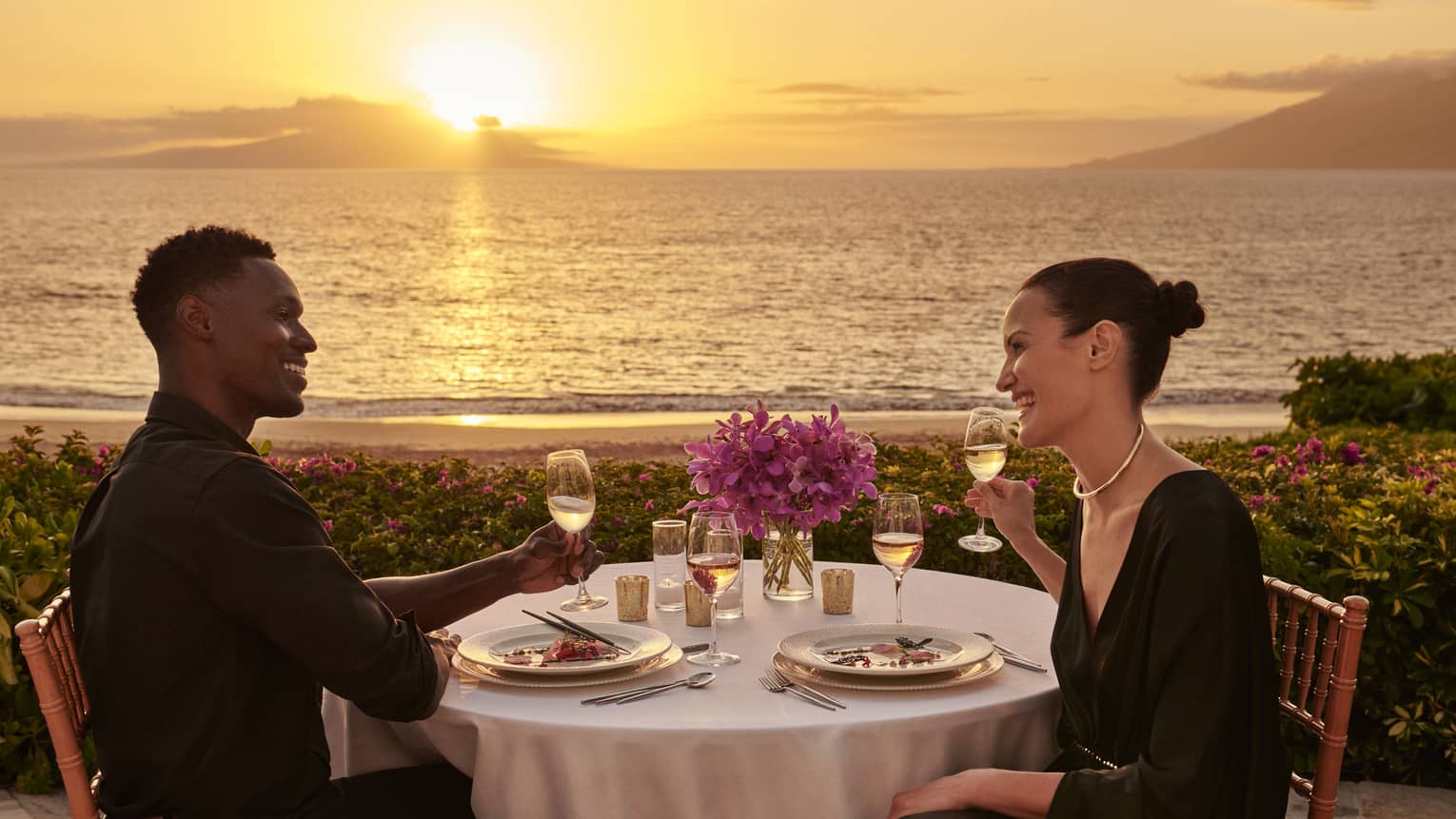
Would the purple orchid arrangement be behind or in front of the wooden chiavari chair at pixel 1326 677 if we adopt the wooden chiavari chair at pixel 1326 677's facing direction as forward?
in front

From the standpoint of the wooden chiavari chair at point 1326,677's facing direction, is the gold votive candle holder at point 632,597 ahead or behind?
ahead

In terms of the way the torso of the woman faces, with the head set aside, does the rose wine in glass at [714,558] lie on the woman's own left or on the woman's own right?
on the woman's own right

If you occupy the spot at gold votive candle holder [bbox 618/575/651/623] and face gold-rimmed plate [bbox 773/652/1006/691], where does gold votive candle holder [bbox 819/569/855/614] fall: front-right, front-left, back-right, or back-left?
front-left

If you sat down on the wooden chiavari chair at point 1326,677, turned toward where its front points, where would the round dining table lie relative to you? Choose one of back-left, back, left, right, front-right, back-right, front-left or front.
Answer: front

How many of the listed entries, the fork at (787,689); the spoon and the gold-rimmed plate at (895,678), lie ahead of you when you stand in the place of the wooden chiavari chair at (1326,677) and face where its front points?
3

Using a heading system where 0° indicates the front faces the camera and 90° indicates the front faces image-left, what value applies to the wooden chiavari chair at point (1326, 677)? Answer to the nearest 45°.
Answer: approximately 45°

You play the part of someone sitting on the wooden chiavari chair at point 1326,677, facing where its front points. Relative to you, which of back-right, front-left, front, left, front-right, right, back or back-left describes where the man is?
front

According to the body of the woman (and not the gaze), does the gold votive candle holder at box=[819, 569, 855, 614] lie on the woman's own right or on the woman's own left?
on the woman's own right

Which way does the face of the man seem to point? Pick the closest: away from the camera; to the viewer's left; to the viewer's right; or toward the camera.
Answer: to the viewer's right

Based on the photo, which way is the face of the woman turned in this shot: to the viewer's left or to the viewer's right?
to the viewer's left

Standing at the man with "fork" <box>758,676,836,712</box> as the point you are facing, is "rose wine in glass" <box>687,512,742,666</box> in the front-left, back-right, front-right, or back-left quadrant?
front-left

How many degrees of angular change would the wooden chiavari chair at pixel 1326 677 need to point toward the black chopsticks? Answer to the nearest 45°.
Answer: approximately 45° to its right

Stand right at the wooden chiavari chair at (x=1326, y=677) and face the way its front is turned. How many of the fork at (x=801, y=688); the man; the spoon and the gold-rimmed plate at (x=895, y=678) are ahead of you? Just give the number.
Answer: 4

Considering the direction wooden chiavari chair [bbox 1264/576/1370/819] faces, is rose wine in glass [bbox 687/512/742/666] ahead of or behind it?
ahead

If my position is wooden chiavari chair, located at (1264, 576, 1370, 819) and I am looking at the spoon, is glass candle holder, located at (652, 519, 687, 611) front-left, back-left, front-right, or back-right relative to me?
front-right

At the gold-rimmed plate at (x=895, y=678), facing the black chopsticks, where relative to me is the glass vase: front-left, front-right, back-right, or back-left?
front-right

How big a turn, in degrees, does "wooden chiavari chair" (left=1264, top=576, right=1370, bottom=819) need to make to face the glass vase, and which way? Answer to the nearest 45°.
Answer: approximately 45° to its right
